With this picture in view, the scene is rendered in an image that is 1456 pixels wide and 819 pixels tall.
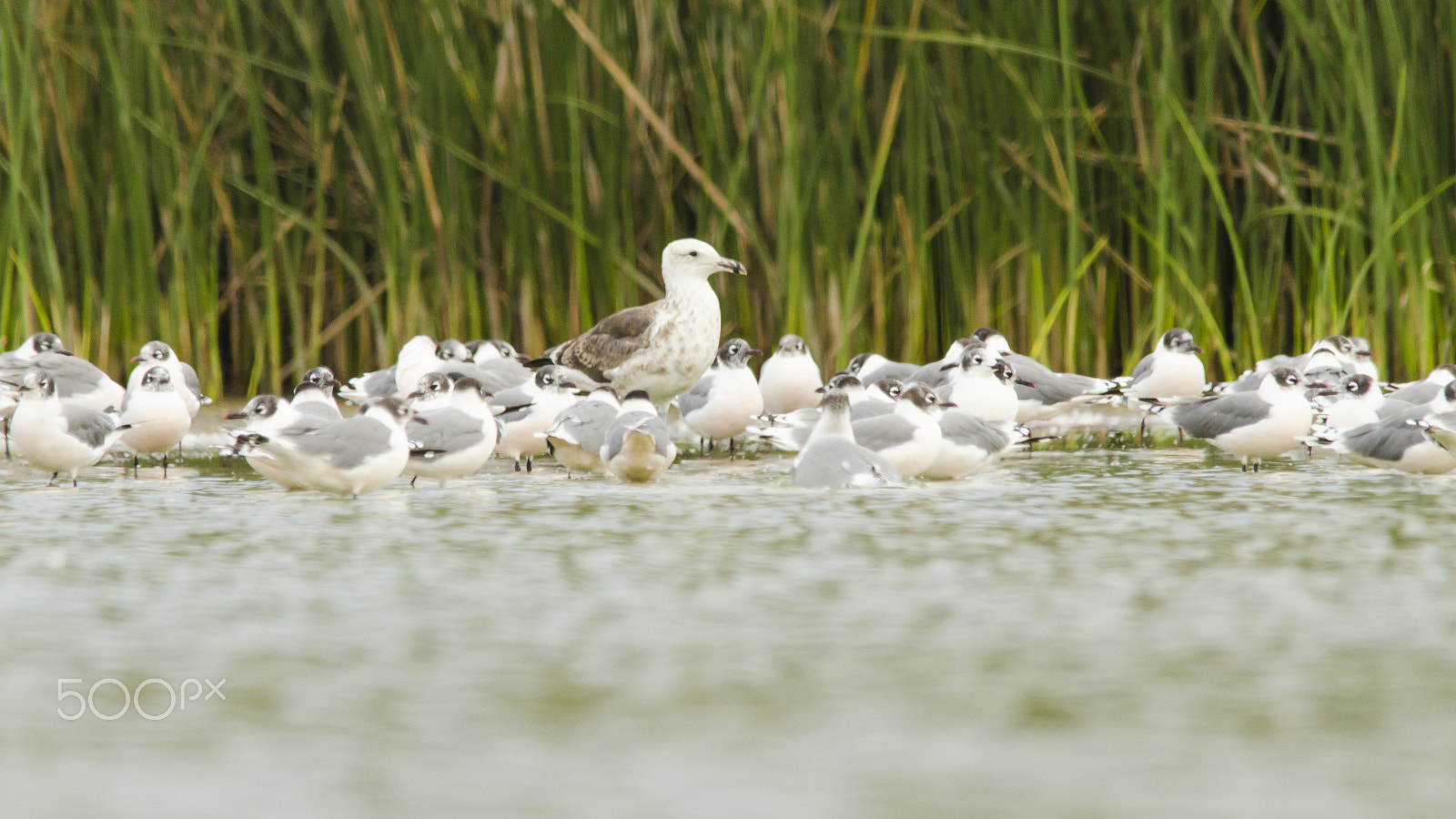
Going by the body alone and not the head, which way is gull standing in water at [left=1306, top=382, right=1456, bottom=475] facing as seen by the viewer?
to the viewer's right

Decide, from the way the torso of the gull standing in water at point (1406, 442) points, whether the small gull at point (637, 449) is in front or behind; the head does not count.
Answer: behind

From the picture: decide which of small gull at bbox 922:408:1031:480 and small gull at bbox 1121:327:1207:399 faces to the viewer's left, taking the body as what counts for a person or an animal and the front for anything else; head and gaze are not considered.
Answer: small gull at bbox 922:408:1031:480

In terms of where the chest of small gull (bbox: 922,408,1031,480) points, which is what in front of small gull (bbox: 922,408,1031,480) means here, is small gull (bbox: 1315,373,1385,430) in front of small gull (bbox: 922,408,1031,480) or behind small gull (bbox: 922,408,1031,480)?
behind

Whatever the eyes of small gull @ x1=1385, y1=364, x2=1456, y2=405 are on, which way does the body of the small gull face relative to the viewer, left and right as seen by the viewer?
facing to the right of the viewer

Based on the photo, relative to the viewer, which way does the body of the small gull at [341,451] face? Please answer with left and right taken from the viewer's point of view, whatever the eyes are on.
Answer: facing to the right of the viewer

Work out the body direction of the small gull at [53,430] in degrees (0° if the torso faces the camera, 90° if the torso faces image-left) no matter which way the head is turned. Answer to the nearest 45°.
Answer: approximately 45°
